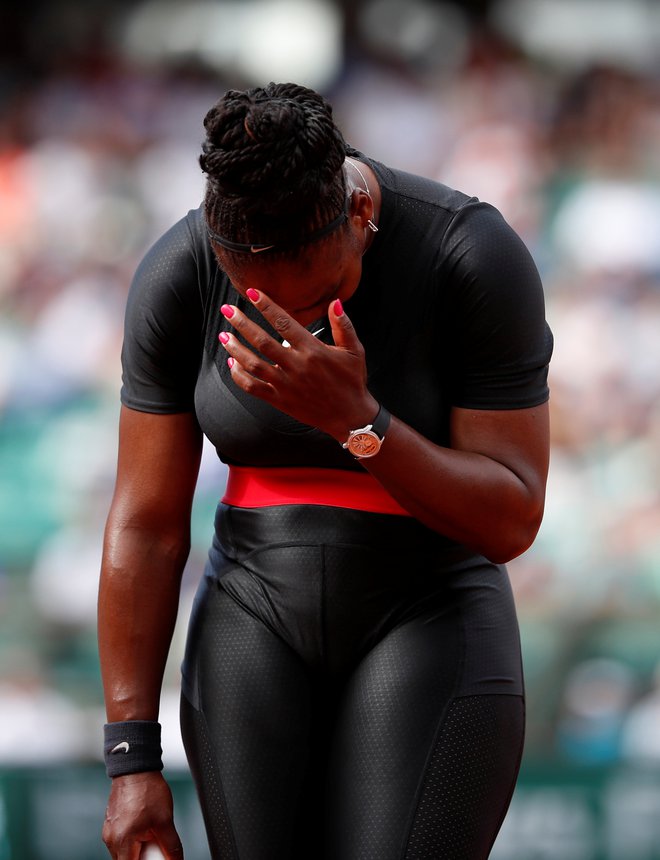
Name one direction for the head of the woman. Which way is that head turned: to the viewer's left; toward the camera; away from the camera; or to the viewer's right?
toward the camera

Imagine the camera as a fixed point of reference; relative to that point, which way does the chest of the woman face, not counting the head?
toward the camera
